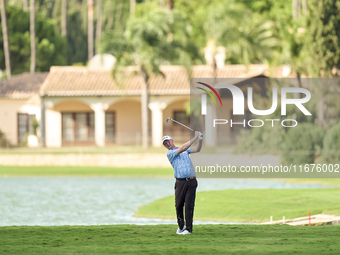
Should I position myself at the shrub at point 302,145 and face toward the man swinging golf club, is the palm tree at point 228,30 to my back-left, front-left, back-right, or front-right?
back-right

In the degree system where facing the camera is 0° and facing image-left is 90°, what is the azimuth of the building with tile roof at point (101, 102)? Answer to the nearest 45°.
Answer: approximately 0°

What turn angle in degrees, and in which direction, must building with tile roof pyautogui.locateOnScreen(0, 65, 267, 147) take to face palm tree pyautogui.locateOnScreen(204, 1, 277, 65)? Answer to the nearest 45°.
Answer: approximately 135° to its left

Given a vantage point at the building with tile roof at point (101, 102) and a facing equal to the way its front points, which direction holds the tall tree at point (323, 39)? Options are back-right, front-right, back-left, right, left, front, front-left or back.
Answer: front-left

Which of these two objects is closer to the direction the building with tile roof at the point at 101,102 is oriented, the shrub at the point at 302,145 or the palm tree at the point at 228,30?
the shrub
